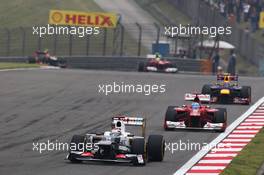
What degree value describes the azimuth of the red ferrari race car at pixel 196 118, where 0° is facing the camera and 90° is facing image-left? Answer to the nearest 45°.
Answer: approximately 0°

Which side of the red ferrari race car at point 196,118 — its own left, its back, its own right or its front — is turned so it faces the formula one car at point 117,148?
front

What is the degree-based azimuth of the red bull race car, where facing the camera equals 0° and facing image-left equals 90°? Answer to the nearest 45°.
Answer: approximately 0°

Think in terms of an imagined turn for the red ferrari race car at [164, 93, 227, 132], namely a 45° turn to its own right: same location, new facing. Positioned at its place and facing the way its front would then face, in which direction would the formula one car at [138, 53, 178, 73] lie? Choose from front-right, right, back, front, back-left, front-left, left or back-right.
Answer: back-right
